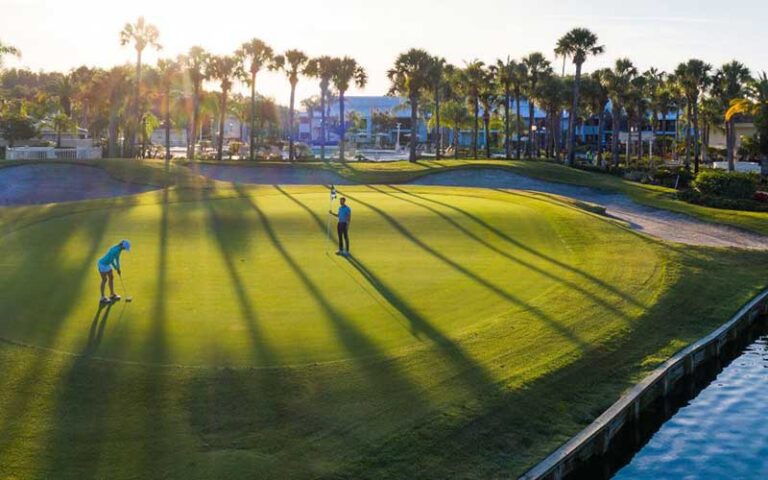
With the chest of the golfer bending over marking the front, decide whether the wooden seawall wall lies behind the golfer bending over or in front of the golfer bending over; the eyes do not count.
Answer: in front
